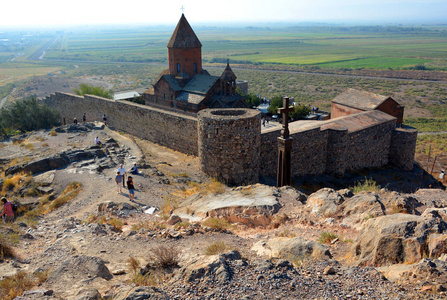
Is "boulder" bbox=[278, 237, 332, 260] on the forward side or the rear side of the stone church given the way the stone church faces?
on the forward side

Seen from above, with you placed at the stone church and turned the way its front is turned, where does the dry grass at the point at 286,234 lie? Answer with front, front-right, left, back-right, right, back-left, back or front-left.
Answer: front-right

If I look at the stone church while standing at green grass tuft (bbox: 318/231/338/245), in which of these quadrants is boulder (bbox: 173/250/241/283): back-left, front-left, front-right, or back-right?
back-left

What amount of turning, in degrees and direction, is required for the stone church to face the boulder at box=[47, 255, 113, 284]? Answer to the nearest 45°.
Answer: approximately 45° to its right

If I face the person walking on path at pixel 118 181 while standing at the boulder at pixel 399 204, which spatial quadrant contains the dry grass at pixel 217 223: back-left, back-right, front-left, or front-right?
front-left

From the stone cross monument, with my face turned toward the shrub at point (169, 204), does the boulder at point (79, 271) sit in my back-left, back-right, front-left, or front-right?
front-left

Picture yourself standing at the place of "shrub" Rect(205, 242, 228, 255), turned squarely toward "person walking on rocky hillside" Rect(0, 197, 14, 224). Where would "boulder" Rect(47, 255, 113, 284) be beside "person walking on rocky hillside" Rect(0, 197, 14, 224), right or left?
left

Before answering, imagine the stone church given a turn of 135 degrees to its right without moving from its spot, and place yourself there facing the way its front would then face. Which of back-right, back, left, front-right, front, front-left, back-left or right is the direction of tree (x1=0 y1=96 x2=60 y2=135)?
front

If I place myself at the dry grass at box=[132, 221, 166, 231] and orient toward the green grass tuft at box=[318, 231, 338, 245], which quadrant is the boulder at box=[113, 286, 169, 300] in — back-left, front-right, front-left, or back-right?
front-right

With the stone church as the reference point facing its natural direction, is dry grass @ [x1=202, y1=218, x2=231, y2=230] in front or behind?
in front

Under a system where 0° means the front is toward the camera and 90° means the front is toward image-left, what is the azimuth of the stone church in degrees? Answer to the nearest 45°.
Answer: approximately 315°

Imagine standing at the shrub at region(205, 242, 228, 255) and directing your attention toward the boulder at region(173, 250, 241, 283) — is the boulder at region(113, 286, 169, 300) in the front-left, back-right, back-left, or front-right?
front-right

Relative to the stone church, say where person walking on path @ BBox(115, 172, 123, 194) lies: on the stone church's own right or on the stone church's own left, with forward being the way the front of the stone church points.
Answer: on the stone church's own right

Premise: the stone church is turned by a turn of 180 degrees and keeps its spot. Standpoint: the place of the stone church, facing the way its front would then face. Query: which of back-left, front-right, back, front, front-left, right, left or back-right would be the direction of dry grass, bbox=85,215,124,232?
back-left

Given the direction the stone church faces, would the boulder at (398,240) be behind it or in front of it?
in front
